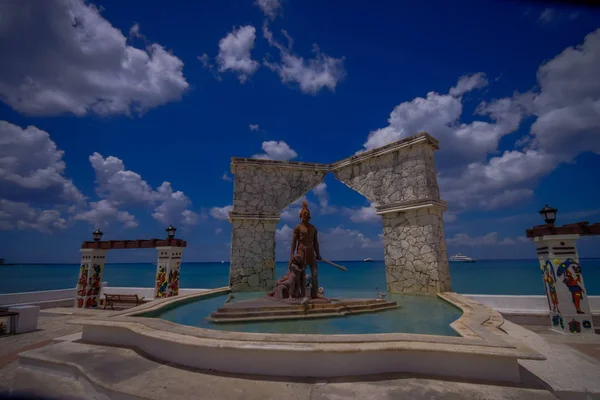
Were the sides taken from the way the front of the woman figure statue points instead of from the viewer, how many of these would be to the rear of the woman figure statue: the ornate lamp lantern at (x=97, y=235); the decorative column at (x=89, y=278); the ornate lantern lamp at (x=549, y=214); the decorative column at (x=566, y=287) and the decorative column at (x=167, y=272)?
3

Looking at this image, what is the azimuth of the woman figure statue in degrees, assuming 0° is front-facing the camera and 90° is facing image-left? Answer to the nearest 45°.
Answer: approximately 315°

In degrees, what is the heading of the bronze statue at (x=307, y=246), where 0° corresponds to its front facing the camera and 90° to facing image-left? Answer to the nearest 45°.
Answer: approximately 0°

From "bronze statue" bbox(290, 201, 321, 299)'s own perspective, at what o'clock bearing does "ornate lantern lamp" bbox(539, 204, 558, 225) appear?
The ornate lantern lamp is roughly at 9 o'clock from the bronze statue.

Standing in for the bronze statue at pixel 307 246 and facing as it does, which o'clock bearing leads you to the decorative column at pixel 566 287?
The decorative column is roughly at 9 o'clock from the bronze statue.

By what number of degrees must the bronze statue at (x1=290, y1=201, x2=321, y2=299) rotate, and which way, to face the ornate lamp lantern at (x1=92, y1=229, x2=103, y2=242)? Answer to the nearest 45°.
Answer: approximately 135° to its right

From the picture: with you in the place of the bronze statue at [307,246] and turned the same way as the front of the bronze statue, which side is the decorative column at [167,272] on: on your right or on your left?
on your right

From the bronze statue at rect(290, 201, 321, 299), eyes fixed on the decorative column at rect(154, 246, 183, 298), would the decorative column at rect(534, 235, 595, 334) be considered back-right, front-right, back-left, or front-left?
back-right

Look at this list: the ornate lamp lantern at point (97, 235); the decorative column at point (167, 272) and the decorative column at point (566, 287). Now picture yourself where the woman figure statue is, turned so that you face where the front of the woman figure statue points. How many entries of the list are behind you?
2

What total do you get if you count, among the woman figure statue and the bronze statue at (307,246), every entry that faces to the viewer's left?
0
